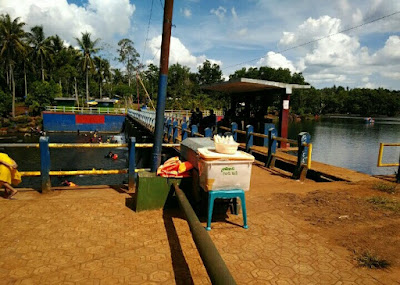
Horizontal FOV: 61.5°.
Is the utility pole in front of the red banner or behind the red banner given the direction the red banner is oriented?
in front

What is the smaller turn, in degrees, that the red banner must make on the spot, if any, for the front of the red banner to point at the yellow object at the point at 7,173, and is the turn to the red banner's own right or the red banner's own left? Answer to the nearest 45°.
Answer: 0° — it already faces it

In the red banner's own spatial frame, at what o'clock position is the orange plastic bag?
The orange plastic bag is roughly at 12 o'clock from the red banner.

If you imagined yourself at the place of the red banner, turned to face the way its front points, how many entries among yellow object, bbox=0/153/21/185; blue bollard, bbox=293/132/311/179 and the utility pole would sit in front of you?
3

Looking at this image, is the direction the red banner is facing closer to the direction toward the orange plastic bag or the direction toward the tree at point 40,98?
the orange plastic bag

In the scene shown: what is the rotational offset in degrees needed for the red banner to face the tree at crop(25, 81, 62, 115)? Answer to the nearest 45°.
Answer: approximately 135° to its right

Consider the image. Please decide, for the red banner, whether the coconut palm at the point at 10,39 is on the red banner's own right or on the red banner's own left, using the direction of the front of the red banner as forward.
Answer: on the red banner's own right

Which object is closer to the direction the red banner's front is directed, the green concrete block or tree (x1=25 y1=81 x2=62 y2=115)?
the green concrete block

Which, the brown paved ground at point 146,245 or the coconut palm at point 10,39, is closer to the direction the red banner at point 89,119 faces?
the brown paved ground

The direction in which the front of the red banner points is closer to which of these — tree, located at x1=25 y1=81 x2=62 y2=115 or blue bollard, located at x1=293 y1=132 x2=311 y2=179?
the blue bollard

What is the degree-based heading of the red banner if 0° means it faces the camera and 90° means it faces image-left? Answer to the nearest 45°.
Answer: approximately 0°

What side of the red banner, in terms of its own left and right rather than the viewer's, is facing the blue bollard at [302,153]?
front

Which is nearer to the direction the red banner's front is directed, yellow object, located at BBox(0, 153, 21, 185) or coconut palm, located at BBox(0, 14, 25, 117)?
the yellow object
